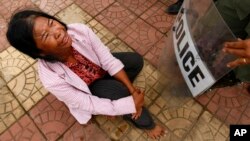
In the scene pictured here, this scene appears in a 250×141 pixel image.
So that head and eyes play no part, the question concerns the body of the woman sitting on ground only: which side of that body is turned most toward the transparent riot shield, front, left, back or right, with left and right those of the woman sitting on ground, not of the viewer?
front

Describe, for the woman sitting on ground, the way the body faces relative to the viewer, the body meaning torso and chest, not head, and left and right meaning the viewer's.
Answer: facing the viewer and to the right of the viewer
